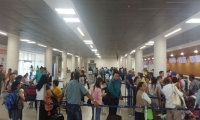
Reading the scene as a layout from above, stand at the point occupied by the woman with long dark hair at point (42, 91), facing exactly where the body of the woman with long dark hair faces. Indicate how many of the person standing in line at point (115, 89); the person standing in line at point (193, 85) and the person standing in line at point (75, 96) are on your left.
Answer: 0

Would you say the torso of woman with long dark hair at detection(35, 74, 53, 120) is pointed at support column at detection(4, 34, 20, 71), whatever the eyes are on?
no

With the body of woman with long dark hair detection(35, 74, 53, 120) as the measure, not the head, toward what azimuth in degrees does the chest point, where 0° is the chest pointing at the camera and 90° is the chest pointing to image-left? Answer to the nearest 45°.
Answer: approximately 225°

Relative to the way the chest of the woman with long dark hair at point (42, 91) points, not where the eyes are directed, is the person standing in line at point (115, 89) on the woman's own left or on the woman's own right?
on the woman's own right

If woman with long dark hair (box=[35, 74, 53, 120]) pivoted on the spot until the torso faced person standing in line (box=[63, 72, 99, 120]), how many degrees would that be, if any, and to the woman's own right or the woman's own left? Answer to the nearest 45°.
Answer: approximately 90° to the woman's own right

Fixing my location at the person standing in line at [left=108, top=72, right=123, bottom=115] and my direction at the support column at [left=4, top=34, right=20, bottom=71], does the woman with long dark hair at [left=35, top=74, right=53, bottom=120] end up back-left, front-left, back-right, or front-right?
front-left

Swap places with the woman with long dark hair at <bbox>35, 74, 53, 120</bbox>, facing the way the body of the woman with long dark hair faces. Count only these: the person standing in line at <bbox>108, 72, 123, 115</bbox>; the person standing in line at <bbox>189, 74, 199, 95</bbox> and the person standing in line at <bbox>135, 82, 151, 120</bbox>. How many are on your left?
0

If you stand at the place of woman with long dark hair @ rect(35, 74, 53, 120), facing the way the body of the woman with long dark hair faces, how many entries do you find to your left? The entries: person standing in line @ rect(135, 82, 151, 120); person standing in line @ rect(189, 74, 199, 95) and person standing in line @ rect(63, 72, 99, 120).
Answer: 0

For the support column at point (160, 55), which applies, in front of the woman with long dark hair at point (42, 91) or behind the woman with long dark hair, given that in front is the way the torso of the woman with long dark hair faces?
in front

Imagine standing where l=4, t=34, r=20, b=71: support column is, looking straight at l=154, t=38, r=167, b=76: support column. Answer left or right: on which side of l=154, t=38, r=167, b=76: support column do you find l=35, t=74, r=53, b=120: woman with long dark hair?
right

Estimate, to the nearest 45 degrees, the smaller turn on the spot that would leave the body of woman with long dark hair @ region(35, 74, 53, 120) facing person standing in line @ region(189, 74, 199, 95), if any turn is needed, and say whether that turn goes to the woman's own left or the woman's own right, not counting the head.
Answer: approximately 45° to the woman's own right

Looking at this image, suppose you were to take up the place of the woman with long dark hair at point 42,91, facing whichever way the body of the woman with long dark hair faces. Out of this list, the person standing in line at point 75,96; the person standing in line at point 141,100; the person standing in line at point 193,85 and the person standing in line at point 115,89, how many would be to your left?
0

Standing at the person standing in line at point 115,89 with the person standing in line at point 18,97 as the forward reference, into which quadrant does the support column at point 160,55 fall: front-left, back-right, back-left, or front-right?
back-right

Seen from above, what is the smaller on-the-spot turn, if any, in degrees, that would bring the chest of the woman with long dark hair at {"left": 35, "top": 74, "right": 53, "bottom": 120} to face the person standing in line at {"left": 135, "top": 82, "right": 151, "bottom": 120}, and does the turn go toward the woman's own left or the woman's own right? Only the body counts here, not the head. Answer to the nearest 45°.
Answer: approximately 90° to the woman's own right
